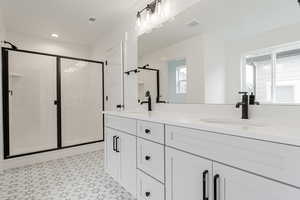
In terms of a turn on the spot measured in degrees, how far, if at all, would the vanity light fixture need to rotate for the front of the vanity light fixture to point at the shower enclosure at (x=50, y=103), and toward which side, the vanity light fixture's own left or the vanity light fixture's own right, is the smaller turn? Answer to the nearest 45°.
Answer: approximately 90° to the vanity light fixture's own right

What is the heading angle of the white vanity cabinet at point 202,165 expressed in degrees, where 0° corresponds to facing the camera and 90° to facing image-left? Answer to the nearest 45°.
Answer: approximately 45°

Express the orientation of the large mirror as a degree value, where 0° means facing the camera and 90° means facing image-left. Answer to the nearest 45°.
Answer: approximately 45°

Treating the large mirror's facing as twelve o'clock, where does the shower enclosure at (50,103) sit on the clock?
The shower enclosure is roughly at 2 o'clock from the large mirror.

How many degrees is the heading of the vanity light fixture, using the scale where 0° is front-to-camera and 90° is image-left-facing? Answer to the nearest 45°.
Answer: approximately 45°
